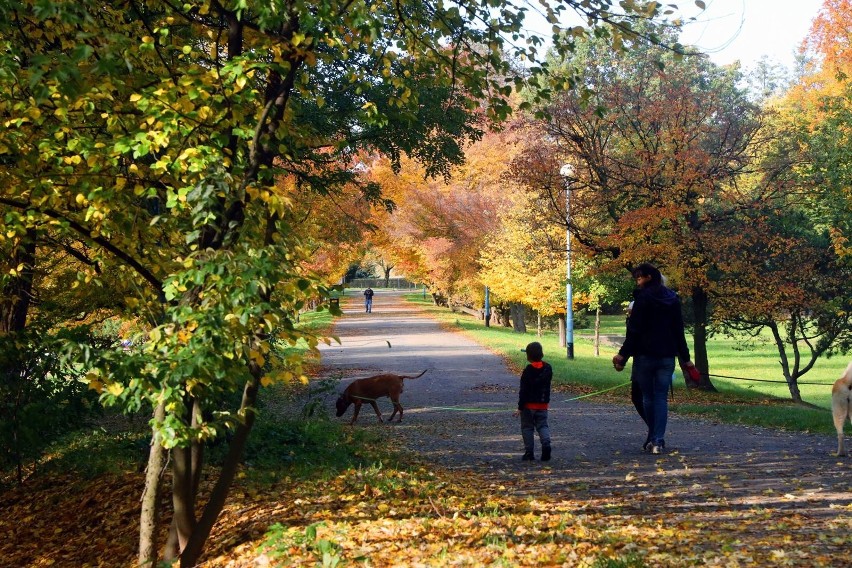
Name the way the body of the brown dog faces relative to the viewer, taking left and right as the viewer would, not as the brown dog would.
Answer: facing to the left of the viewer

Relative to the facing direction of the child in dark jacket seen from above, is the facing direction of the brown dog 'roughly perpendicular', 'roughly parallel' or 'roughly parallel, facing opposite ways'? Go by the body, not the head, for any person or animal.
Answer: roughly perpendicular

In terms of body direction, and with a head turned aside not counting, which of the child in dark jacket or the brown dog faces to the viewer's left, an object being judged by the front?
the brown dog

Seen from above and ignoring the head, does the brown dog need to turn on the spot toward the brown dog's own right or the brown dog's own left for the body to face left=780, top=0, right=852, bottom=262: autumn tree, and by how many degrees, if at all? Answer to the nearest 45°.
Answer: approximately 135° to the brown dog's own right

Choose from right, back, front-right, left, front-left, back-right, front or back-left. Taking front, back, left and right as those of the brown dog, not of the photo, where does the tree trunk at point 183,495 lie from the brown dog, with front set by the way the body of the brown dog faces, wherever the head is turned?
left

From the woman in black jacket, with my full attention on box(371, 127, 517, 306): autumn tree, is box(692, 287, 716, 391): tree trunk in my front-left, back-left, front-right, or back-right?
front-right

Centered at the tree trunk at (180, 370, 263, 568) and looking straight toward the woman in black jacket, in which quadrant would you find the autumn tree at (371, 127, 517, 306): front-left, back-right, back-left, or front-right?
front-left

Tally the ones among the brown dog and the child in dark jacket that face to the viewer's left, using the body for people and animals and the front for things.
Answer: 1

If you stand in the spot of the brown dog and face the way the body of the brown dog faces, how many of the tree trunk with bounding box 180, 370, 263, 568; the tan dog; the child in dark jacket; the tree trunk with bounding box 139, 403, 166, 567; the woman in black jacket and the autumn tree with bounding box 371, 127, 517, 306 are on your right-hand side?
1
